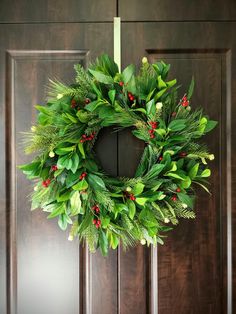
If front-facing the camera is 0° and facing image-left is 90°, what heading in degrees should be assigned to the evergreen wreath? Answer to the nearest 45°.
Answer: approximately 0°
